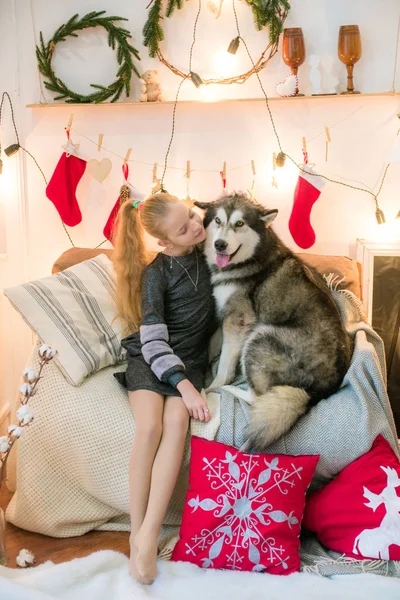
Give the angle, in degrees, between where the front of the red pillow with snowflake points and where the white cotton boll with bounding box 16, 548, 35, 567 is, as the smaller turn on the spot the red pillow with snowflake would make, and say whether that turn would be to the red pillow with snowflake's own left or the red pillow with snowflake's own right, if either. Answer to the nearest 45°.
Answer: approximately 90° to the red pillow with snowflake's own right

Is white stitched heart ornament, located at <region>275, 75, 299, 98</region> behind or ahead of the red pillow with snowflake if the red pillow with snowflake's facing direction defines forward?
behind

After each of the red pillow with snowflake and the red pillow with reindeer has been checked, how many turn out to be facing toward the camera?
2

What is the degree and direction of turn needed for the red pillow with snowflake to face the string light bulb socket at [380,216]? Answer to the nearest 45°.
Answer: approximately 135° to its left

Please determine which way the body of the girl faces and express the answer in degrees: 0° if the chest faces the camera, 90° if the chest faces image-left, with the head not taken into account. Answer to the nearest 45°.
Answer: approximately 315°

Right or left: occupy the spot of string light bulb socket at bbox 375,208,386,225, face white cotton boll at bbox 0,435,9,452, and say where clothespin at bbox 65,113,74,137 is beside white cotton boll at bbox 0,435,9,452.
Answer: right

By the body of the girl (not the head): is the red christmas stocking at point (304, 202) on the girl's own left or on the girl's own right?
on the girl's own left

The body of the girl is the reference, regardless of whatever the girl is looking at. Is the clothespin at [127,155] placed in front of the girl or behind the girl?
behind

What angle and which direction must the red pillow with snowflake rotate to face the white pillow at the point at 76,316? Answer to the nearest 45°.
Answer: approximately 135° to its right

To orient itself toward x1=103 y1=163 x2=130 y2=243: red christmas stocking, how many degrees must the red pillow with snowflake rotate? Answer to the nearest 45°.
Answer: approximately 135° to its right
